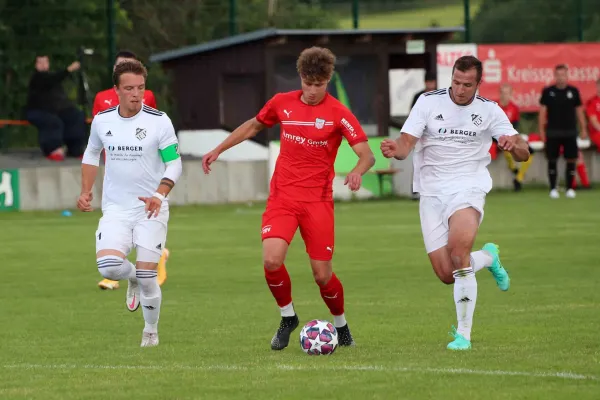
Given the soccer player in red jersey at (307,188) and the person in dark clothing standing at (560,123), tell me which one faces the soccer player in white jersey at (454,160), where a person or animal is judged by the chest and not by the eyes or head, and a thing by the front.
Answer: the person in dark clothing standing

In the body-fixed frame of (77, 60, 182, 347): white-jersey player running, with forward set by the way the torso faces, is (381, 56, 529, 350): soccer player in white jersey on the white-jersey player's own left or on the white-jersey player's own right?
on the white-jersey player's own left

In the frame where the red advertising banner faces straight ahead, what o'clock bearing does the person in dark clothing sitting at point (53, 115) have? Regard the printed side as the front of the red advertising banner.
The person in dark clothing sitting is roughly at 2 o'clock from the red advertising banner.

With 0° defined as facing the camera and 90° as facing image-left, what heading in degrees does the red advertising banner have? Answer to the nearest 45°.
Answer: approximately 0°

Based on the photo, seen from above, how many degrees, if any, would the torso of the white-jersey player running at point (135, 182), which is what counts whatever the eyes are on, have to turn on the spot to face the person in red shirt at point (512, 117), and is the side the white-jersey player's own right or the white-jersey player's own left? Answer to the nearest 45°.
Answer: approximately 135° to the white-jersey player's own left

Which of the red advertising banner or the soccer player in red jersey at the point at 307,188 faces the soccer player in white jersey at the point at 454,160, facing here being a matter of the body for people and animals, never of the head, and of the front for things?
the red advertising banner
